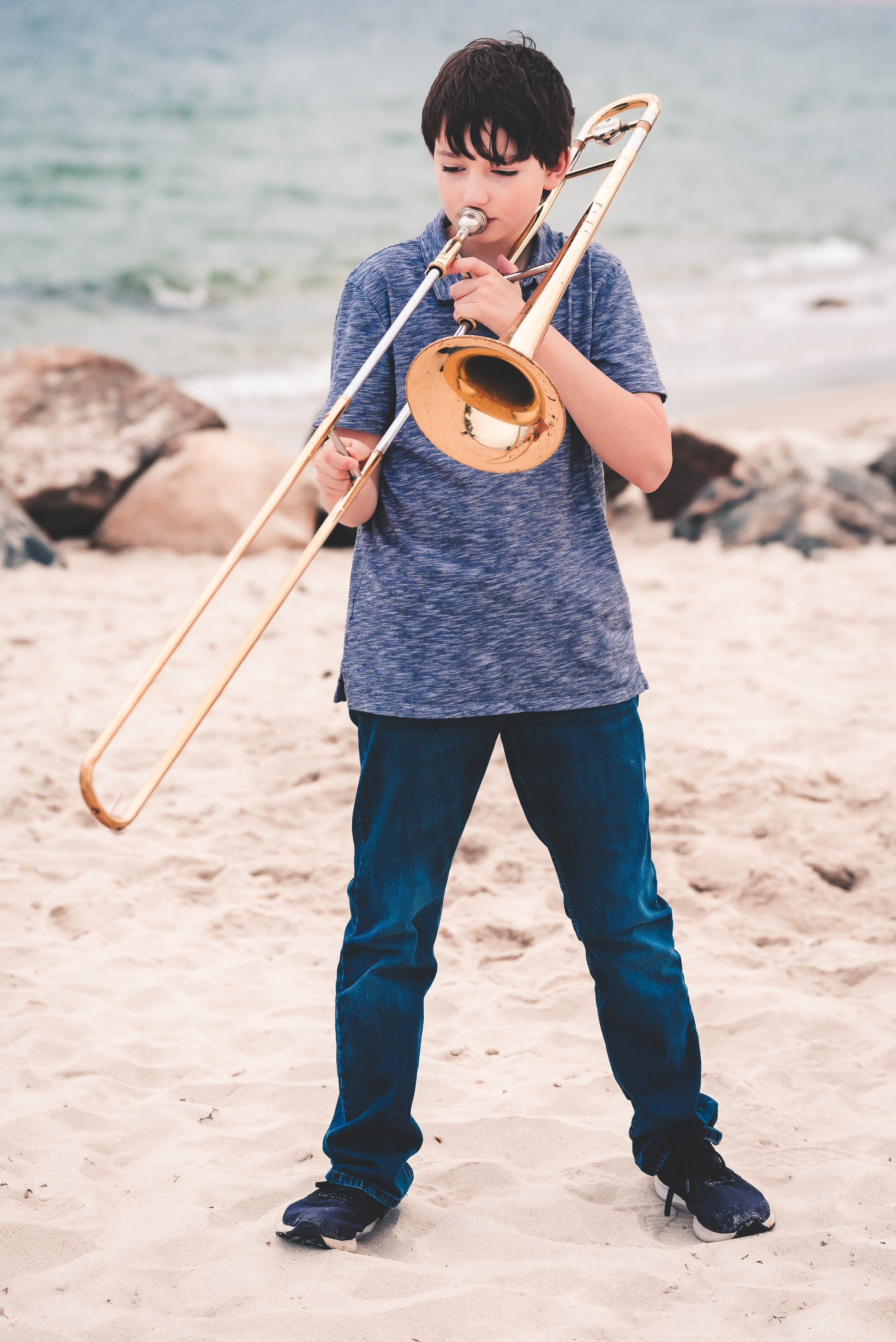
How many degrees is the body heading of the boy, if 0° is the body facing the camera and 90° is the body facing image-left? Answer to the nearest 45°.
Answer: approximately 0°

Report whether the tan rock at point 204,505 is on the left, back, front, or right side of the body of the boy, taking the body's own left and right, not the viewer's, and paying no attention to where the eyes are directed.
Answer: back

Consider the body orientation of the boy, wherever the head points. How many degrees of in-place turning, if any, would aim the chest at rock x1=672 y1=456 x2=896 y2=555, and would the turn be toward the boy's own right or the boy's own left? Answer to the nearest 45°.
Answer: approximately 180°

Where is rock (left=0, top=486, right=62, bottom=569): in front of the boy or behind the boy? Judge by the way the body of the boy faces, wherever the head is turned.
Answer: behind

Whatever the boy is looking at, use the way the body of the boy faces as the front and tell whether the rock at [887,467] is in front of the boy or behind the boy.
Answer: behind

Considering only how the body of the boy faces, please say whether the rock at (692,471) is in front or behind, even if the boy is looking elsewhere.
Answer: behind
